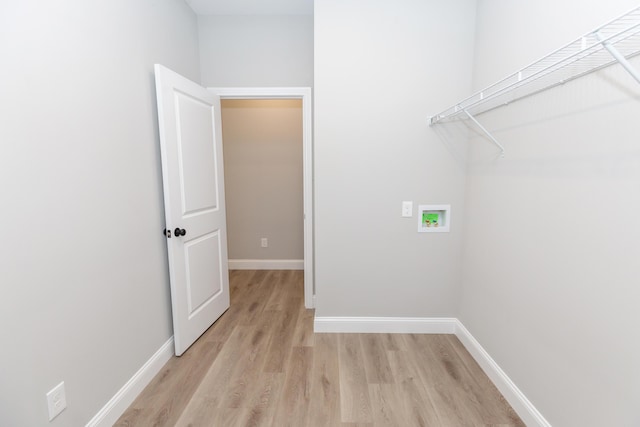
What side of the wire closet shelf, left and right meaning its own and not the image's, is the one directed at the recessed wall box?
right

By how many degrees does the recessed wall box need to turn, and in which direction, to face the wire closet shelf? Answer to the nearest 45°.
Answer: approximately 45° to its left

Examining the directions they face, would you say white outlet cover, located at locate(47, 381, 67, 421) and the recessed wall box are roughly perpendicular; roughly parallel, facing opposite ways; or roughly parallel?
roughly perpendicular

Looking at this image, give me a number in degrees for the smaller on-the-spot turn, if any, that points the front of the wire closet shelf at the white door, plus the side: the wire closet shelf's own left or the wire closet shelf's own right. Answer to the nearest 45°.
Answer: approximately 45° to the wire closet shelf's own right

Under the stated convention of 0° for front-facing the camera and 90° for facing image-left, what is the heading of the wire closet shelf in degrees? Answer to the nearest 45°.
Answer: approximately 45°

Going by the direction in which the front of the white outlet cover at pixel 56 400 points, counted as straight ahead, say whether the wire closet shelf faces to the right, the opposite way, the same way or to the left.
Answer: the opposite way

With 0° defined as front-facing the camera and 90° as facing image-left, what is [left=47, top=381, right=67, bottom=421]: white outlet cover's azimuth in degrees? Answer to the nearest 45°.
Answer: approximately 315°

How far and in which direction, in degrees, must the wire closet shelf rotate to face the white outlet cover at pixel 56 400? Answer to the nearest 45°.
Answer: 0° — it already faces it

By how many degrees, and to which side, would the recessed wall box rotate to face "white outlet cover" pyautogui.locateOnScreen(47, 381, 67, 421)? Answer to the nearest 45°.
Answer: approximately 45° to its right

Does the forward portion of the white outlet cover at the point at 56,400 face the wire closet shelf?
yes
